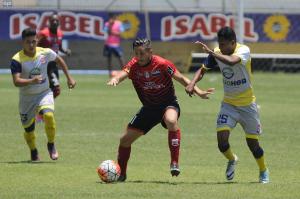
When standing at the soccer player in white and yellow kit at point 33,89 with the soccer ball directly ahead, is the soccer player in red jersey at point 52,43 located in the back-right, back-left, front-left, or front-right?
back-left

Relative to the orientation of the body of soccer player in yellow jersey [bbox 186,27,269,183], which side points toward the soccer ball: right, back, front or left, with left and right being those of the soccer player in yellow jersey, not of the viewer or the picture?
front

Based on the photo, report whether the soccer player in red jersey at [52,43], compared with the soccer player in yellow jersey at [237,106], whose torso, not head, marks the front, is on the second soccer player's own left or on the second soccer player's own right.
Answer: on the second soccer player's own right

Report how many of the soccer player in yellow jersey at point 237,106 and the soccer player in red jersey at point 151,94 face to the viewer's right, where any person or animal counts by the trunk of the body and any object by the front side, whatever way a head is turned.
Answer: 0

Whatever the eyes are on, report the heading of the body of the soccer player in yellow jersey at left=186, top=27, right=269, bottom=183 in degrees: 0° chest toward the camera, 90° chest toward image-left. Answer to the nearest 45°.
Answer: approximately 45°

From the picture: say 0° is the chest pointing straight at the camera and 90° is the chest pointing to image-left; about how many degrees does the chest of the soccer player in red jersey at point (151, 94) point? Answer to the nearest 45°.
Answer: approximately 0°

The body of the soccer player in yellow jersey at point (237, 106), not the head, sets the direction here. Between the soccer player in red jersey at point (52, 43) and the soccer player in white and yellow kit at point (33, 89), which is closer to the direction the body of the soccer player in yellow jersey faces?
the soccer player in white and yellow kit

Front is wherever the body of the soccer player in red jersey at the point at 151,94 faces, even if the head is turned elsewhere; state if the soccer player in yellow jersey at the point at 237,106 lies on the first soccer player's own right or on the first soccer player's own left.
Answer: on the first soccer player's own left
